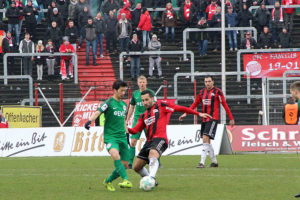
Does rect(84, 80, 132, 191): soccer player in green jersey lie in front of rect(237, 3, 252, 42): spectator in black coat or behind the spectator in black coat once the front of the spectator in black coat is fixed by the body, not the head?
in front

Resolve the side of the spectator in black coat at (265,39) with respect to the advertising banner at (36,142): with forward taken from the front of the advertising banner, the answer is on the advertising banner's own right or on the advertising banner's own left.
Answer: on the advertising banner's own left

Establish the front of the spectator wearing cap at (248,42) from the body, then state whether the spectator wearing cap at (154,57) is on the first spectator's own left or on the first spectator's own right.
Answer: on the first spectator's own right

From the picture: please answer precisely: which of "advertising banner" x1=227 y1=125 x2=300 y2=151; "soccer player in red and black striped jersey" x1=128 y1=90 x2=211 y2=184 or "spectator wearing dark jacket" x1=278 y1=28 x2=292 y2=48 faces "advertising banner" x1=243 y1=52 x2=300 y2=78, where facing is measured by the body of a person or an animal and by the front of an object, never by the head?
the spectator wearing dark jacket

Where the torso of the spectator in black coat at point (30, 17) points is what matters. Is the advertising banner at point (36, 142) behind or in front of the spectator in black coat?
in front

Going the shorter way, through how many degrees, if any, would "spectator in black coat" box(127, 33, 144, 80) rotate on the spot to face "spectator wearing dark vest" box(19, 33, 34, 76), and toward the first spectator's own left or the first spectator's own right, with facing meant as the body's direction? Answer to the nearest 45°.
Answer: approximately 90° to the first spectator's own right

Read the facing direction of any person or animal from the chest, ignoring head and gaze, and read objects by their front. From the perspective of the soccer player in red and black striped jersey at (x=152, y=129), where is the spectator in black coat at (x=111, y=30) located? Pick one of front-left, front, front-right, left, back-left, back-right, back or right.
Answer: back-right

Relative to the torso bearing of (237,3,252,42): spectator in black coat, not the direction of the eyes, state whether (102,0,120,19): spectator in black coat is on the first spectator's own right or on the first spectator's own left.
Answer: on the first spectator's own right

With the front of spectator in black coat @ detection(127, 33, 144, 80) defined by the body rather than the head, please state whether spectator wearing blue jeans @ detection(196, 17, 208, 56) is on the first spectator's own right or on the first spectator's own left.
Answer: on the first spectator's own left

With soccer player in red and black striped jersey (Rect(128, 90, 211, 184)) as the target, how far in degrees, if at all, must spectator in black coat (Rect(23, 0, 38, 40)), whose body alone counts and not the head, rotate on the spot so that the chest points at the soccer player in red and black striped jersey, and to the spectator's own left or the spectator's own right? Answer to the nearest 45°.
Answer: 0° — they already face them

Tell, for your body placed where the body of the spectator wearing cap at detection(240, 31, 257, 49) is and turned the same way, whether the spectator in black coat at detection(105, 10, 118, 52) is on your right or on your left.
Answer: on your right

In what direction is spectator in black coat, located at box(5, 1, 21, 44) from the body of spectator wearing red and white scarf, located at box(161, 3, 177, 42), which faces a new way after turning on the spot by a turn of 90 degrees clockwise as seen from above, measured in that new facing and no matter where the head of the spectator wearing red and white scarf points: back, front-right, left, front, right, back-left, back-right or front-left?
front

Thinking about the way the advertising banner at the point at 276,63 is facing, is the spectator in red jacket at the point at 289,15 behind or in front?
behind

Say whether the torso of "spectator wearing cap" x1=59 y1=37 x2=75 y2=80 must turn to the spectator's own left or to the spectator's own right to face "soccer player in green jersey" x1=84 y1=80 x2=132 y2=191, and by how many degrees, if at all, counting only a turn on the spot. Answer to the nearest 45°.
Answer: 0° — they already face them

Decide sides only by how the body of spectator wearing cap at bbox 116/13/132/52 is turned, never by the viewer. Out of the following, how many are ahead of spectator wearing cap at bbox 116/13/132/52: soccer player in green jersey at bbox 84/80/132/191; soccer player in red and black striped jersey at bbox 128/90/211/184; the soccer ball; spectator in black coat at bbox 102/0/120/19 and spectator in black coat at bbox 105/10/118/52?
3

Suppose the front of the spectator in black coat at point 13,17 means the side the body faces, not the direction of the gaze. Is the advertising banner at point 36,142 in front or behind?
in front

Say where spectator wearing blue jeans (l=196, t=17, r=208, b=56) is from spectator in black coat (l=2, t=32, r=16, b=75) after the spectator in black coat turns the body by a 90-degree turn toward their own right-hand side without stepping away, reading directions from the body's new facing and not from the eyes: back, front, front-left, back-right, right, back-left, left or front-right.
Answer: back
